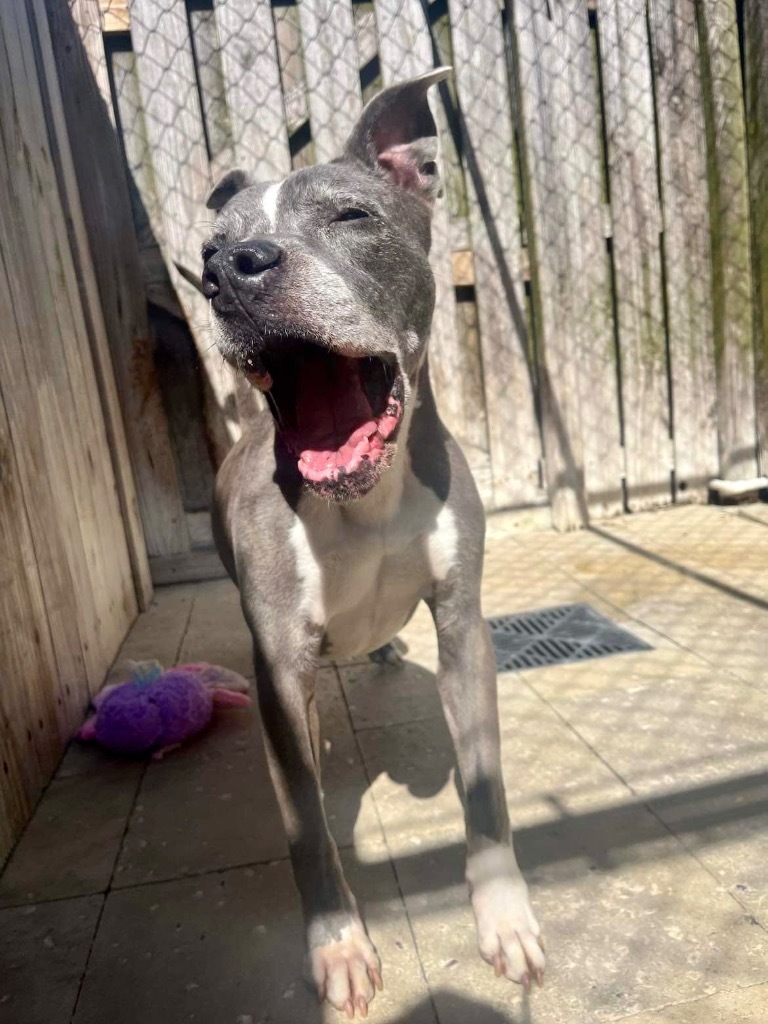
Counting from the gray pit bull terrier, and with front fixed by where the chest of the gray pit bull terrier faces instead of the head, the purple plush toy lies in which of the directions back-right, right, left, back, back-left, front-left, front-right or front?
back-right

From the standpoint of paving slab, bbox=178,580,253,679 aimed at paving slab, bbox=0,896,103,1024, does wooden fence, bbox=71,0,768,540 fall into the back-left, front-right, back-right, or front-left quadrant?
back-left

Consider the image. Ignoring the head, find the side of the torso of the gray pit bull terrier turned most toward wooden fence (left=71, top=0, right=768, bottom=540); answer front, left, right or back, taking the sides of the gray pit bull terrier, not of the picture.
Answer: back

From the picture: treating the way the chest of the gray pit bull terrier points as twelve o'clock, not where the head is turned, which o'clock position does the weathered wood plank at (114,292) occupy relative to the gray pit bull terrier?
The weathered wood plank is roughly at 5 o'clock from the gray pit bull terrier.

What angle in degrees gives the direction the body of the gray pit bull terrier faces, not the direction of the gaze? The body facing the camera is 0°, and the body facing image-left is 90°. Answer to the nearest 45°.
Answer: approximately 0°

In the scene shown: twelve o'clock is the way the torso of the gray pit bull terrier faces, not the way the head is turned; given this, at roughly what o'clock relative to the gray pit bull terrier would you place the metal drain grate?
The metal drain grate is roughly at 7 o'clock from the gray pit bull terrier.

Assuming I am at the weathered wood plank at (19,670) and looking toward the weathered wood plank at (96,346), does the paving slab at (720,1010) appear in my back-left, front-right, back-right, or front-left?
back-right
